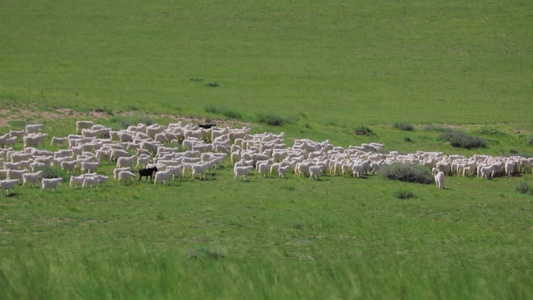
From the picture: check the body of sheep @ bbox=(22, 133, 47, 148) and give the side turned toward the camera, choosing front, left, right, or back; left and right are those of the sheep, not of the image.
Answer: right

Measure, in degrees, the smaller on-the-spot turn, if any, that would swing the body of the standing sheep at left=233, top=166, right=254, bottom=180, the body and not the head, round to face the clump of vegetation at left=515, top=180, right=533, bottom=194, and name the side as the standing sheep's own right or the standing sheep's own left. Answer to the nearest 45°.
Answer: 0° — it already faces it

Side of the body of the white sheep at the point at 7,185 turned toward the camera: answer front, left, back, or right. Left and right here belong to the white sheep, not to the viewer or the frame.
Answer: right
